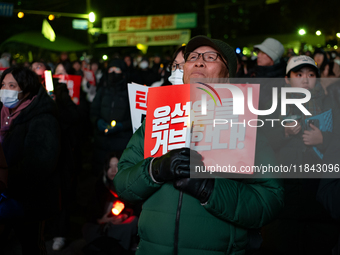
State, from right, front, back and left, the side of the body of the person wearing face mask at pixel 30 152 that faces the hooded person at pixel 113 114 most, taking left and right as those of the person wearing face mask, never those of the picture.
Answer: back

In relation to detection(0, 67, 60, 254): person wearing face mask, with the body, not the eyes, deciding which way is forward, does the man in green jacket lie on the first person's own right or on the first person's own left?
on the first person's own left

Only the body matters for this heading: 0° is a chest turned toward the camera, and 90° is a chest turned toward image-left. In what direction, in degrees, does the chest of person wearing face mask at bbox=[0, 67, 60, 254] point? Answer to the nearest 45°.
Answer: approximately 45°

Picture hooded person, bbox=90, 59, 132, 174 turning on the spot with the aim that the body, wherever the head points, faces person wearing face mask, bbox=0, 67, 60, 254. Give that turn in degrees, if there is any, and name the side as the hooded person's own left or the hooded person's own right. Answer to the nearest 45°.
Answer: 0° — they already face them

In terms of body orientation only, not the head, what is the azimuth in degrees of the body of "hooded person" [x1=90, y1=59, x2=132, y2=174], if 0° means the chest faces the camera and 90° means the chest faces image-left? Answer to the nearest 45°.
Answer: approximately 0°

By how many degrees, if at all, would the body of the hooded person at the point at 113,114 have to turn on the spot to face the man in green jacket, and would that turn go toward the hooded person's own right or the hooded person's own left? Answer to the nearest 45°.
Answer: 0° — they already face them
